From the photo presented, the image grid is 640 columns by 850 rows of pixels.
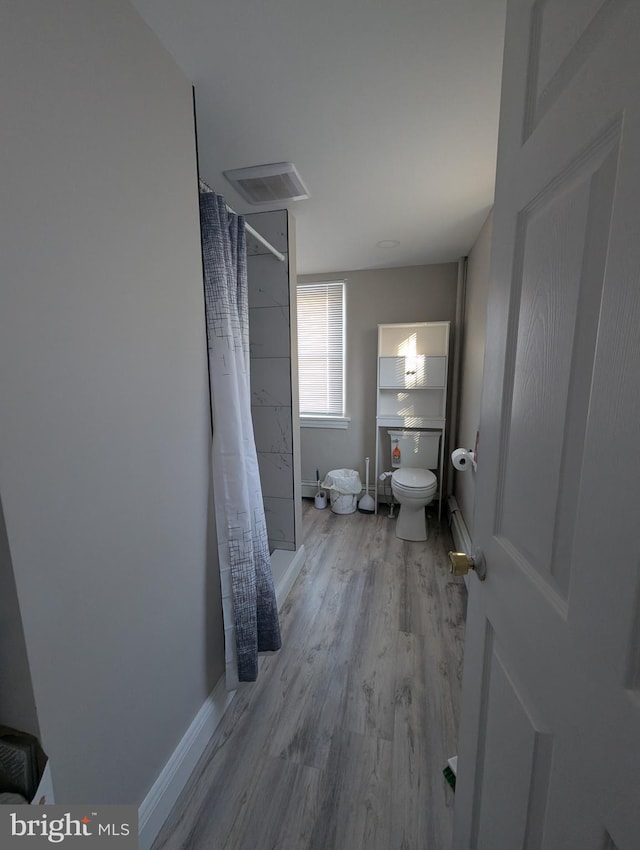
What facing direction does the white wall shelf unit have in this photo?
toward the camera

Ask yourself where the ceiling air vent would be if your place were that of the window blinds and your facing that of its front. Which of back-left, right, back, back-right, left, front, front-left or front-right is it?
front

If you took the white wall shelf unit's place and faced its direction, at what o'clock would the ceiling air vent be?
The ceiling air vent is roughly at 1 o'clock from the white wall shelf unit.

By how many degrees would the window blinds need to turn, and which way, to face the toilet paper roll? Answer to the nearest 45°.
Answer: approximately 45° to its left

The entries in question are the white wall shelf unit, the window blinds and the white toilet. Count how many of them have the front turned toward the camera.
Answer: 3

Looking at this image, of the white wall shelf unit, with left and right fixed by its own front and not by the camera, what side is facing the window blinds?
right

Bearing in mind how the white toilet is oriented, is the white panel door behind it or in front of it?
in front

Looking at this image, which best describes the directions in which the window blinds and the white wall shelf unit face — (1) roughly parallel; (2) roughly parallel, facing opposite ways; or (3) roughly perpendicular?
roughly parallel

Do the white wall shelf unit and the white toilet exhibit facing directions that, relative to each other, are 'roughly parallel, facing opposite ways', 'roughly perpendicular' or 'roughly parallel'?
roughly parallel

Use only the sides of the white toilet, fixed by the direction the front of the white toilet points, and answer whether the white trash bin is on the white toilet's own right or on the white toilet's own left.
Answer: on the white toilet's own right

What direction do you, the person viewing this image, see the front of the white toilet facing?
facing the viewer
